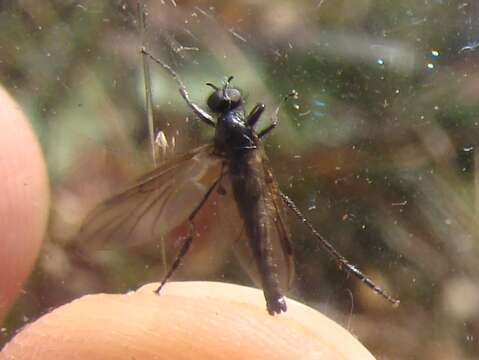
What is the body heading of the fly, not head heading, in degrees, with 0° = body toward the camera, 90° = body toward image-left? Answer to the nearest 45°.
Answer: approximately 180°
